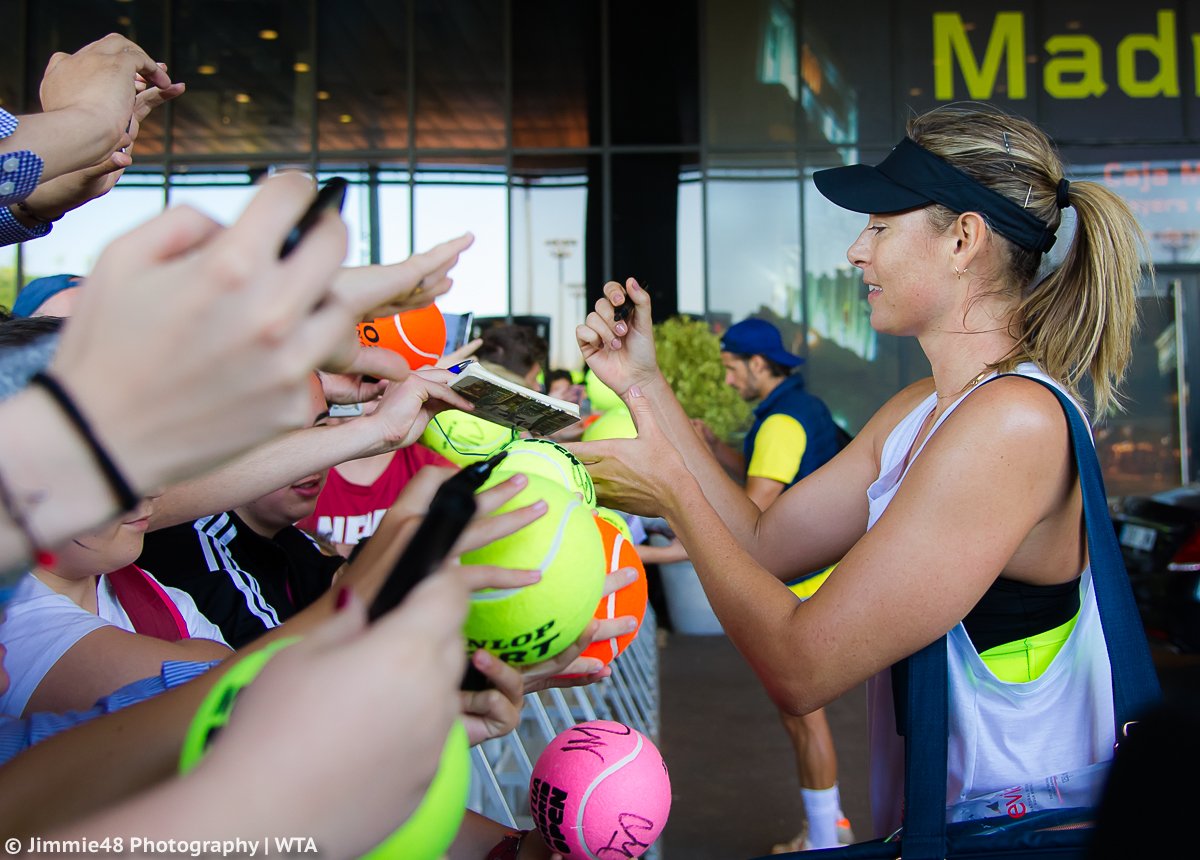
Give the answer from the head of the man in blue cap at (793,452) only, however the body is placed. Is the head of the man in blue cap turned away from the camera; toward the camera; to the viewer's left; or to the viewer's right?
to the viewer's left

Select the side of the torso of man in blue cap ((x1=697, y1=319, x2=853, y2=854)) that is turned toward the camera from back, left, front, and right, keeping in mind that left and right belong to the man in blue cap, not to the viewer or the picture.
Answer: left

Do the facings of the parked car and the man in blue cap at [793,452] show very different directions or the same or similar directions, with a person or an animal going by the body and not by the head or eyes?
very different directions

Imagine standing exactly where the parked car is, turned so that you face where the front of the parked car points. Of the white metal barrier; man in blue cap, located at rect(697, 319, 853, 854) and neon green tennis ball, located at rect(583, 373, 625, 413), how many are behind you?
3

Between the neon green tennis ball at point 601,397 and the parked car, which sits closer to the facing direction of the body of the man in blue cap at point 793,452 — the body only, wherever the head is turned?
the neon green tennis ball

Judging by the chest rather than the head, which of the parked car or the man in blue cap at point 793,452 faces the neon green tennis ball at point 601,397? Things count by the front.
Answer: the man in blue cap

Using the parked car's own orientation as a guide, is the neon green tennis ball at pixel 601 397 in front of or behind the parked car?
behind

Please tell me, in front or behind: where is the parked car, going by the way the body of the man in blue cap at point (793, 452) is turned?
behind

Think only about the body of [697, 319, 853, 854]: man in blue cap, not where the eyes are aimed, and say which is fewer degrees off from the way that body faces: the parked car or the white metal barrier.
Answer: the white metal barrier

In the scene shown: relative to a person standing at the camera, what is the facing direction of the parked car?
facing away from the viewer and to the right of the viewer

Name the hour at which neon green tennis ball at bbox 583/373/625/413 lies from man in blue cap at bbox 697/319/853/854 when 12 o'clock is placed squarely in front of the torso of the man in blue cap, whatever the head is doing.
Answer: The neon green tennis ball is roughly at 12 o'clock from the man in blue cap.

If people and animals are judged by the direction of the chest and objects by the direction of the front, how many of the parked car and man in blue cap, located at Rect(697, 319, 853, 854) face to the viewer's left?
1

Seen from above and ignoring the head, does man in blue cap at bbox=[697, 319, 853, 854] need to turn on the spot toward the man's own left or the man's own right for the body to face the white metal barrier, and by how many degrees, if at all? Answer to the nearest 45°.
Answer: approximately 45° to the man's own left
